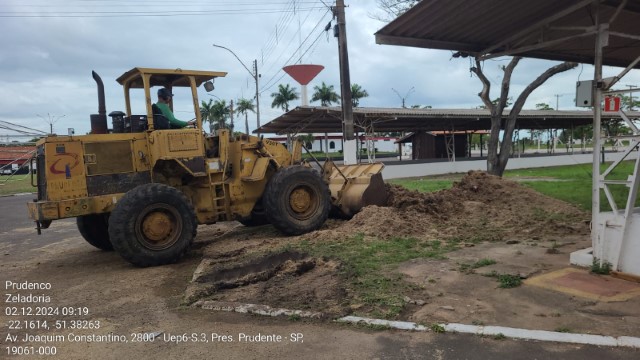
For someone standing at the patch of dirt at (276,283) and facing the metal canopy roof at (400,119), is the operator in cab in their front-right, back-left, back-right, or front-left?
front-left

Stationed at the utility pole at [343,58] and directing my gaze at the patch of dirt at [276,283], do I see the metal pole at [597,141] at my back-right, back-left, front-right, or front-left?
front-left

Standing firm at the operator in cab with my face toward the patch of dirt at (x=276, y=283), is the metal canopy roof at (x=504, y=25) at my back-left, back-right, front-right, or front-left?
front-left

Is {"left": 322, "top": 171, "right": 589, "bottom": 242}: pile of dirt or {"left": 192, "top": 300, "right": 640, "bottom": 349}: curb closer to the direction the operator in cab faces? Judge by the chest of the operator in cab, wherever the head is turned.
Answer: the pile of dirt

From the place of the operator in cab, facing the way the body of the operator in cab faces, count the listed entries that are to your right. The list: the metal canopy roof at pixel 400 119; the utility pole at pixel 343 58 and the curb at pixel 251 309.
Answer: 1

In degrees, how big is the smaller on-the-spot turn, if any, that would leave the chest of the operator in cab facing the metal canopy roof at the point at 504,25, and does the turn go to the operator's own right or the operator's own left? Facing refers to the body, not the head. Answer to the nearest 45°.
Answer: approximately 45° to the operator's own right

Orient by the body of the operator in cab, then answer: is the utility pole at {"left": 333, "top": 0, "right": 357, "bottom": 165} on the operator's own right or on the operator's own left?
on the operator's own left

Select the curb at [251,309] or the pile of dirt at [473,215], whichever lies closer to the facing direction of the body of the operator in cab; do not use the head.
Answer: the pile of dirt

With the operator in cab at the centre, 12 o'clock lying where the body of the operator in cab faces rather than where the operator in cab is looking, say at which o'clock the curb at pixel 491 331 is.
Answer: The curb is roughly at 2 o'clock from the operator in cab.

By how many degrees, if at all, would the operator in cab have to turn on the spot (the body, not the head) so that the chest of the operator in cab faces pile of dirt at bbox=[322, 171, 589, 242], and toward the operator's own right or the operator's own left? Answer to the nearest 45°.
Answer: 0° — they already face it

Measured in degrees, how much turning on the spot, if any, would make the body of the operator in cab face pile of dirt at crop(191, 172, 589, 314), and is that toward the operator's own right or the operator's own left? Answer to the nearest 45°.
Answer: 0° — they already face it

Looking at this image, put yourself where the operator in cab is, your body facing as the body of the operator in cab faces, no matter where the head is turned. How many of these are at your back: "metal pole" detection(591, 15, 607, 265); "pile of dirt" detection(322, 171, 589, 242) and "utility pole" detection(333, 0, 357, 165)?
0

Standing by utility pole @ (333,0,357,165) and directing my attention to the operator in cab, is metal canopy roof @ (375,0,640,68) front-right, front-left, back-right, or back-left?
front-left

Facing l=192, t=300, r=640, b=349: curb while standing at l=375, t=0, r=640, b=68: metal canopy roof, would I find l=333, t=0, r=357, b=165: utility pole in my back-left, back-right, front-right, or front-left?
back-right

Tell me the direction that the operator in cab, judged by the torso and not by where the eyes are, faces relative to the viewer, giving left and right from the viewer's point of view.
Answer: facing to the right of the viewer

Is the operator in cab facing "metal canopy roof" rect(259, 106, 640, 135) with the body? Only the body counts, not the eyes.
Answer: no
